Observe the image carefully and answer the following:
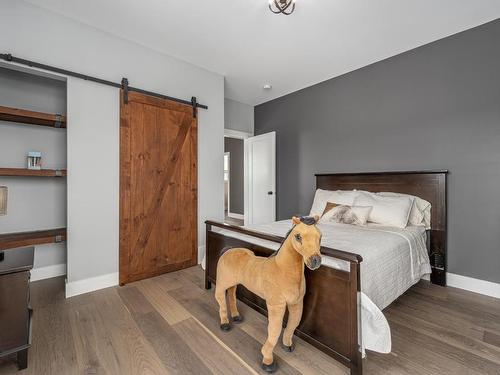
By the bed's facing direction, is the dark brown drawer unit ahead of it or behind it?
ahead

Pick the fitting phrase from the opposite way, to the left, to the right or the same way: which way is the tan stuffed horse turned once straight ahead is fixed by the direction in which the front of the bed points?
to the left

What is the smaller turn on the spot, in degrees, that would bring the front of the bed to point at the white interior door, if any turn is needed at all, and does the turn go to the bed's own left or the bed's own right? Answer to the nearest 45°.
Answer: approximately 90° to the bed's own right

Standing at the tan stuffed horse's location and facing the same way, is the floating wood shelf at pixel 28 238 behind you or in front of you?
behind

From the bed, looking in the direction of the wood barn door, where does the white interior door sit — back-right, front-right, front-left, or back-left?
front-right

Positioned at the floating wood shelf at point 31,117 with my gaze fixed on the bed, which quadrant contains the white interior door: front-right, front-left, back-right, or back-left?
front-left

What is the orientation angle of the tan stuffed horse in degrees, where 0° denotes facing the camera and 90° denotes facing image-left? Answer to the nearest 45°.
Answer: approximately 315°

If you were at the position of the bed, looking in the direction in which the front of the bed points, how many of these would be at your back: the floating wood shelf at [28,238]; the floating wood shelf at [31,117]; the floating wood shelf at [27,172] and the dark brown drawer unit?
0

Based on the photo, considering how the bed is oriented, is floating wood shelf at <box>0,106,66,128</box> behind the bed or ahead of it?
ahead

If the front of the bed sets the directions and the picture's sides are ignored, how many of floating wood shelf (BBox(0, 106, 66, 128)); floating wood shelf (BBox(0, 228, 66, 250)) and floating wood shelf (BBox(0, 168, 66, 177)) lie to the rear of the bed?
0

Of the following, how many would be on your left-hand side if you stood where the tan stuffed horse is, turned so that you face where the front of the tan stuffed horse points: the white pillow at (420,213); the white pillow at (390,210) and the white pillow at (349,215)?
3

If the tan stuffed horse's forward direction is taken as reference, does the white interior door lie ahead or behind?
behind

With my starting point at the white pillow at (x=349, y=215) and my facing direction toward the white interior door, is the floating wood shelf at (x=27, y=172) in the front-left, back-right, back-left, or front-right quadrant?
front-left

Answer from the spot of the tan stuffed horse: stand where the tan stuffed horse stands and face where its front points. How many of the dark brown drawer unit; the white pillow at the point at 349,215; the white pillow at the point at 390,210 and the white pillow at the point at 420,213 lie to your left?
3

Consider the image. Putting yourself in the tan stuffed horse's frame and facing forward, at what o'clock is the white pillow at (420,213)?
The white pillow is roughly at 9 o'clock from the tan stuffed horse.

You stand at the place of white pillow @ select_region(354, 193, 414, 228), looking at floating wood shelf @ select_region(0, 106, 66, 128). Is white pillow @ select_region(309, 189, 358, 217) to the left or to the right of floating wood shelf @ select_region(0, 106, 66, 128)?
right

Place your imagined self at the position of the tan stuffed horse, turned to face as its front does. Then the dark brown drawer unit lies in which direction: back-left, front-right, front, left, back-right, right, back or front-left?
back-right

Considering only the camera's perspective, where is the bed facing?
facing the viewer and to the left of the viewer
